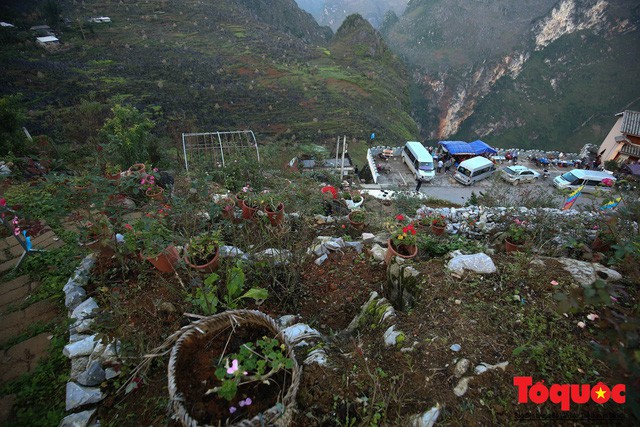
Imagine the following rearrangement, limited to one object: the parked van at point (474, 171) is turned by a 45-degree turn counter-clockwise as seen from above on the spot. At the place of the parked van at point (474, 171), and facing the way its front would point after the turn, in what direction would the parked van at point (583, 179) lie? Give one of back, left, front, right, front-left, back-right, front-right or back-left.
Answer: left

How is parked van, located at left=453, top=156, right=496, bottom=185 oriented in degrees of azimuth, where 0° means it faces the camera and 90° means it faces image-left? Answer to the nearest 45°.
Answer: approximately 45°

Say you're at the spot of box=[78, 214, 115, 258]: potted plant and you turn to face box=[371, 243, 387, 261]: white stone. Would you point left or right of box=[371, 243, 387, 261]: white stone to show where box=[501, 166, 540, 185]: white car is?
left

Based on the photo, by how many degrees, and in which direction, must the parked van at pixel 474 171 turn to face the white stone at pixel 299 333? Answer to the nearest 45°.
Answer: approximately 45° to its left

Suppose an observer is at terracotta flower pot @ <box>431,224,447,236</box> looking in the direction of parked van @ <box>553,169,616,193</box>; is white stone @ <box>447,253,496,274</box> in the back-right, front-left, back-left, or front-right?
back-right

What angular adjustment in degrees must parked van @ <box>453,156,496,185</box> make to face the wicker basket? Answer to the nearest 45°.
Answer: approximately 45° to its left

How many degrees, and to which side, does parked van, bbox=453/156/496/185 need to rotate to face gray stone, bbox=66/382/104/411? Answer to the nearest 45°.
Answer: approximately 45° to its left

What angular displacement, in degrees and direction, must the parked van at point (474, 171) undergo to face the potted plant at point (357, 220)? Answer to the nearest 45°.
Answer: approximately 45° to its left

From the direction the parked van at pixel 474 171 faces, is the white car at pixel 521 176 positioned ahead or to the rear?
to the rear

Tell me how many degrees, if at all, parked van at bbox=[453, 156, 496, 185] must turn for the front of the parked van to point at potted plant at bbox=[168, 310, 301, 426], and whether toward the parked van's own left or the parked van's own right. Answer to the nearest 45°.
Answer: approximately 45° to the parked van's own left
